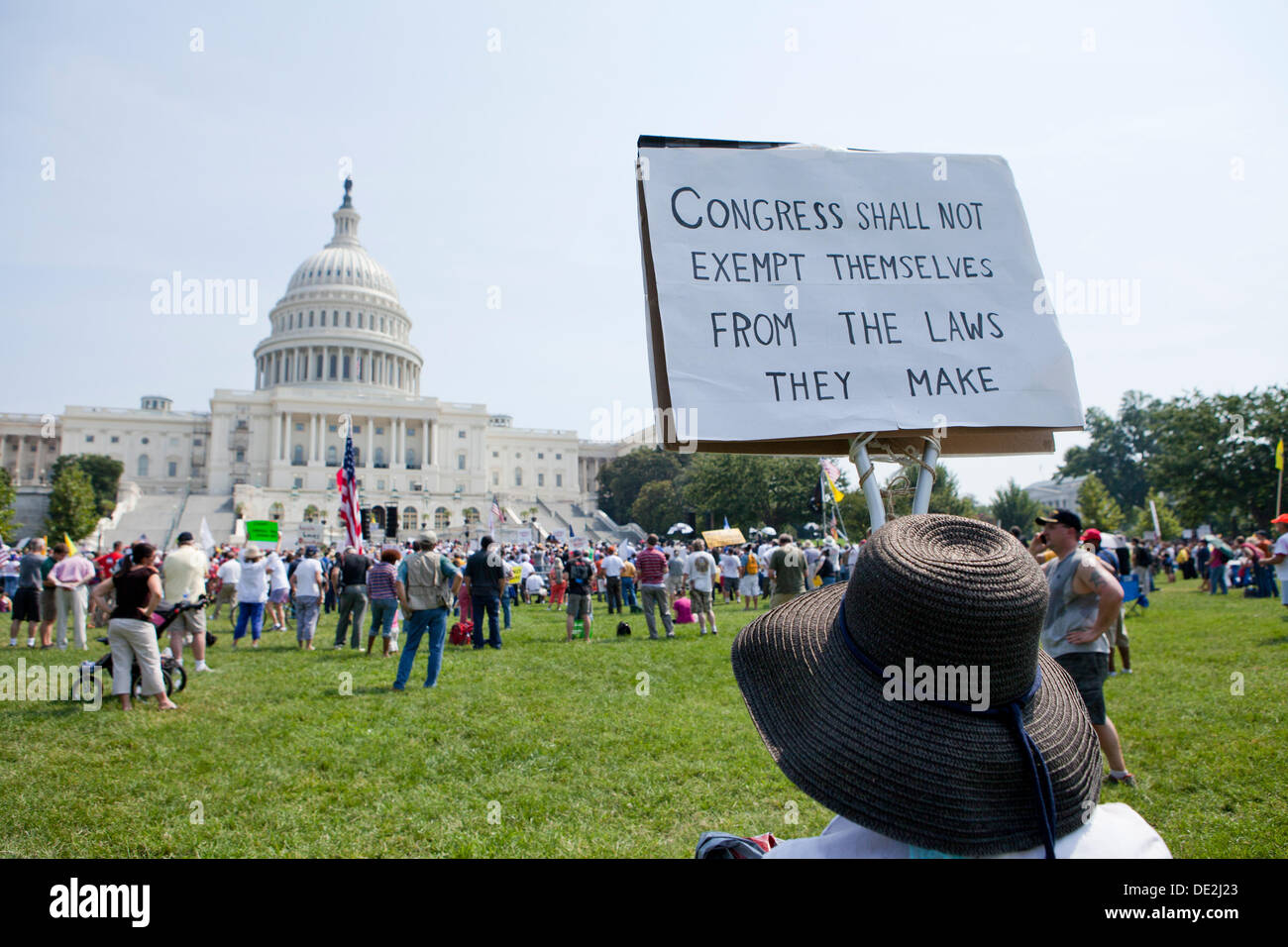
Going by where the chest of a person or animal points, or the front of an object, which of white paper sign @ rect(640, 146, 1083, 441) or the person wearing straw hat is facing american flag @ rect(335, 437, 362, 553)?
the person wearing straw hat

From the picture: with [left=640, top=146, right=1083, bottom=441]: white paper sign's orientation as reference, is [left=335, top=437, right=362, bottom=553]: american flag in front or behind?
behind

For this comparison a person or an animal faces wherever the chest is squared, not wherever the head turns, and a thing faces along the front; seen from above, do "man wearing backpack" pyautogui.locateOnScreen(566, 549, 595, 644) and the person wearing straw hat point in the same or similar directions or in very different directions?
same or similar directions

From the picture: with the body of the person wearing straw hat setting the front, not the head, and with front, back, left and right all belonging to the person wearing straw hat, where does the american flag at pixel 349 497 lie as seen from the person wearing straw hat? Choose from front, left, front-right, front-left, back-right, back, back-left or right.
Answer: front

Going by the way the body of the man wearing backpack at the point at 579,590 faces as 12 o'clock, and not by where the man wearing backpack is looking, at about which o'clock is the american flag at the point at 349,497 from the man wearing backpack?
The american flag is roughly at 10 o'clock from the man wearing backpack.

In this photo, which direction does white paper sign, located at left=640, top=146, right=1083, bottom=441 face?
toward the camera

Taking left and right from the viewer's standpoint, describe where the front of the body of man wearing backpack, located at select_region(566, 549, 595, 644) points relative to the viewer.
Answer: facing away from the viewer

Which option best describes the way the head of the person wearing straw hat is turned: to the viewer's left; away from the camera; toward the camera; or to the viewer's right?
away from the camera

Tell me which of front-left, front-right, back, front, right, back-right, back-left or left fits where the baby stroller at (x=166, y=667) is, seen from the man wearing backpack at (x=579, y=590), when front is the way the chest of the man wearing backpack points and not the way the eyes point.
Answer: back-left

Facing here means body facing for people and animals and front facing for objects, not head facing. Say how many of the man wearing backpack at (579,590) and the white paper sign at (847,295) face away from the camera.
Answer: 1

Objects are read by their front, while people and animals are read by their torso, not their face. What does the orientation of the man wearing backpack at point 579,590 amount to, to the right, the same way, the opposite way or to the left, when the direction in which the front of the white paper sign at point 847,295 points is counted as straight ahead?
the opposite way
